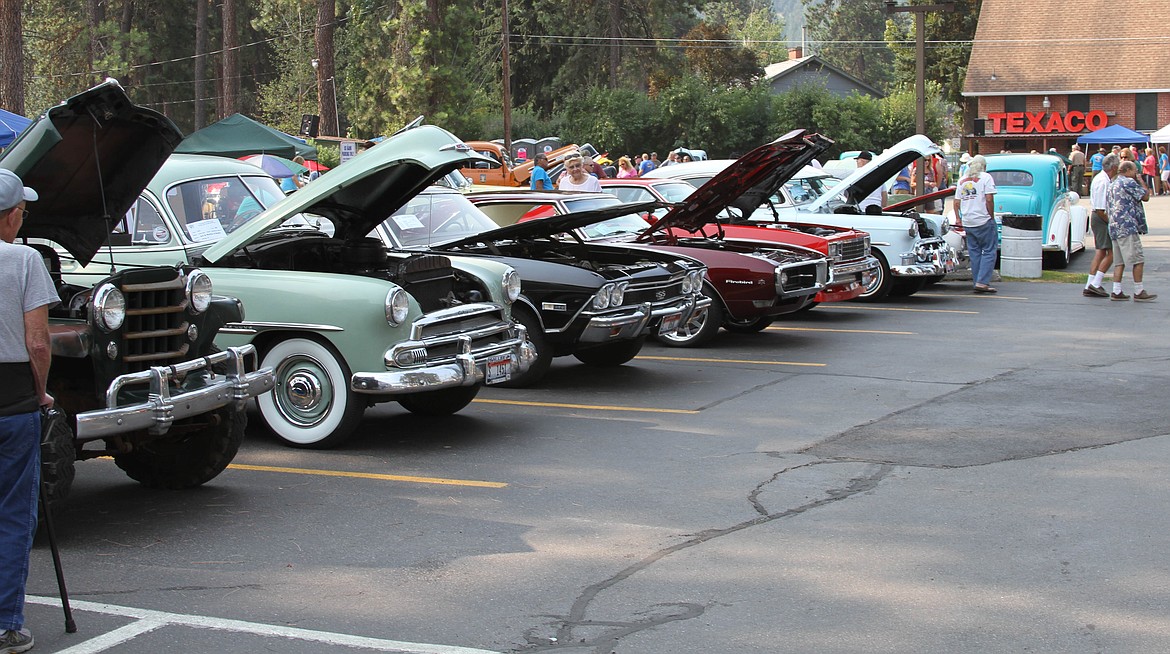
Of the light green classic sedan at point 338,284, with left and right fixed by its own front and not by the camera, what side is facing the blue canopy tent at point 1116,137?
left

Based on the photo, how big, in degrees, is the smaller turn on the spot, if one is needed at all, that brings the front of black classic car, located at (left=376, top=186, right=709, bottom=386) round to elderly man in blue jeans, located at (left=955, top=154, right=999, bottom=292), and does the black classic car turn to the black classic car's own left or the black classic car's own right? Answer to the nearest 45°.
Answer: approximately 90° to the black classic car's own left

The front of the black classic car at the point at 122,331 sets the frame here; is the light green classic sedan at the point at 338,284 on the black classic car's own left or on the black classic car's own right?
on the black classic car's own left

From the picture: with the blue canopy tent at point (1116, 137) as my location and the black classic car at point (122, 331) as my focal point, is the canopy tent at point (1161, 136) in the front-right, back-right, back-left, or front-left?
back-left

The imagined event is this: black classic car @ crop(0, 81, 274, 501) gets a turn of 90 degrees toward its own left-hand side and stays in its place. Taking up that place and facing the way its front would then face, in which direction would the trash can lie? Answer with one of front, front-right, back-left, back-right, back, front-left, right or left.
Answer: front

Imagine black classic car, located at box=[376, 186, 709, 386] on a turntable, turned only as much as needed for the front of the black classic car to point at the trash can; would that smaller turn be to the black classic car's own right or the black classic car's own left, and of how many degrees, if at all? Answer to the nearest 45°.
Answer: approximately 90° to the black classic car's own left

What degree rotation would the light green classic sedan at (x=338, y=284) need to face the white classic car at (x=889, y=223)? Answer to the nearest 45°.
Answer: approximately 90° to its left
